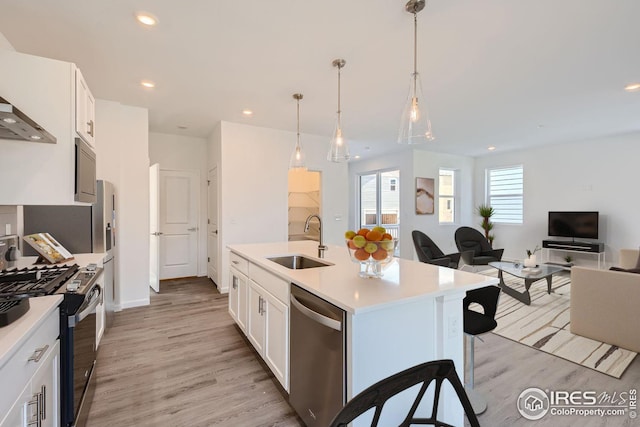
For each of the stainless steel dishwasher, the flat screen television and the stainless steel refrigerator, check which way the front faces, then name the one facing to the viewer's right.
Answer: the stainless steel refrigerator

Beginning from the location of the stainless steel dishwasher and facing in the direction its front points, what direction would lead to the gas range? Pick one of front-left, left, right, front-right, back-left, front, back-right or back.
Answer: front-right

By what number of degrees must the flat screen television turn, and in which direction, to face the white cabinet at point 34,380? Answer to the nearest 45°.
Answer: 0° — it already faces it

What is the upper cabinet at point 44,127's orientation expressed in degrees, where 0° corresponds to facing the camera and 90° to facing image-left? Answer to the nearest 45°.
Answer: approximately 270°

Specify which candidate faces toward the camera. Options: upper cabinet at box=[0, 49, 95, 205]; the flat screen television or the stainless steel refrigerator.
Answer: the flat screen television

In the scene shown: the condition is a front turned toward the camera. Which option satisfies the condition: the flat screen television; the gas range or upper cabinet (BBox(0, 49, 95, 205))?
the flat screen television

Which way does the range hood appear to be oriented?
to the viewer's right

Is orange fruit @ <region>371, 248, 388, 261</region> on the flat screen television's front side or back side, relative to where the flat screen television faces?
on the front side

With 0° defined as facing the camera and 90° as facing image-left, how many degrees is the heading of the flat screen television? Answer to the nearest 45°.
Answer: approximately 0°

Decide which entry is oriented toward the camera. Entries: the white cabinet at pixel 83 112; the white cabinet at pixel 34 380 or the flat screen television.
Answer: the flat screen television

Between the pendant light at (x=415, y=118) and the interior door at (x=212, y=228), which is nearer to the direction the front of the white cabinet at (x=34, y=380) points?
the pendant light

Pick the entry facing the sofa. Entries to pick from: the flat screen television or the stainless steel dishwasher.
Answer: the flat screen television

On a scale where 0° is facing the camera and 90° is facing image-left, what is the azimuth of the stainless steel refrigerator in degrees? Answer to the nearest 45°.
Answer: approximately 270°

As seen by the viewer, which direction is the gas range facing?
to the viewer's right

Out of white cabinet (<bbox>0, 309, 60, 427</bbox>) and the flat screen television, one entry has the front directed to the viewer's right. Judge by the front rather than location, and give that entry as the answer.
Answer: the white cabinet
